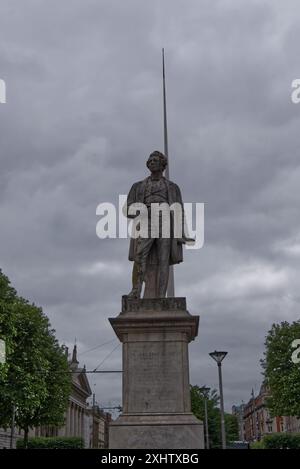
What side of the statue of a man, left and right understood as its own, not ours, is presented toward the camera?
front
